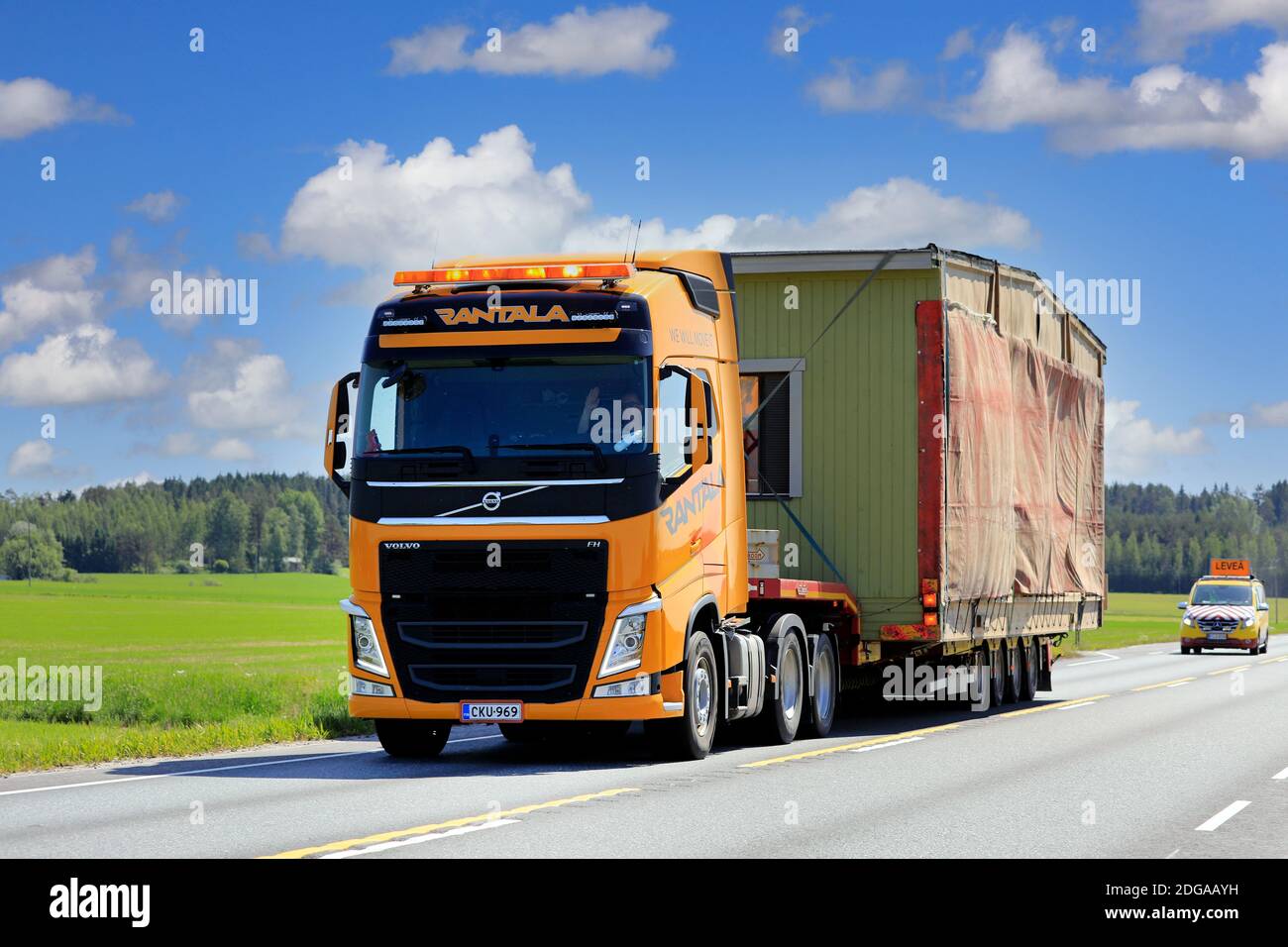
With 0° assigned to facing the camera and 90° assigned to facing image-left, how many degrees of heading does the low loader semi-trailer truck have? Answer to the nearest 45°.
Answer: approximately 45°
